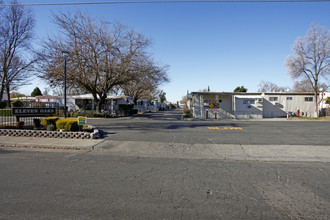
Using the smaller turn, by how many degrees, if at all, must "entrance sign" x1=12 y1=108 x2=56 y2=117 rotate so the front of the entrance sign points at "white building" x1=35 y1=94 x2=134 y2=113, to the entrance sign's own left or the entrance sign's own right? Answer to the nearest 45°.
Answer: approximately 180°

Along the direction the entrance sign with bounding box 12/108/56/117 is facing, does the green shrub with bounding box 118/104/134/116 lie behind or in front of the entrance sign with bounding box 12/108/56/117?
behind

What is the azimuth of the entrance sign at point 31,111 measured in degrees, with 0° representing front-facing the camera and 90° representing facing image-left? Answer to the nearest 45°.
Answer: approximately 0°

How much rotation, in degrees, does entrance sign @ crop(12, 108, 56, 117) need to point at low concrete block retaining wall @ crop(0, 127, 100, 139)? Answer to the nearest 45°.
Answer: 0° — it already faces it

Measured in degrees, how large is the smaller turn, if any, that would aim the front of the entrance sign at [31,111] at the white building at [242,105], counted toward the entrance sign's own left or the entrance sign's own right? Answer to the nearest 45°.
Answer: approximately 90° to the entrance sign's own left
